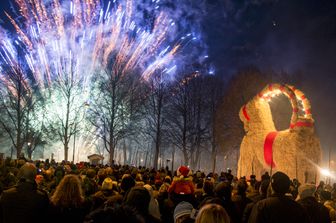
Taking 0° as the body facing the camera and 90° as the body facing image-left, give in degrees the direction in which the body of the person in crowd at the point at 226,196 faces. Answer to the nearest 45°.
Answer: approximately 180°

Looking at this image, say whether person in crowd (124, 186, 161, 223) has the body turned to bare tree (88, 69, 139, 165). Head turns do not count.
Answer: yes

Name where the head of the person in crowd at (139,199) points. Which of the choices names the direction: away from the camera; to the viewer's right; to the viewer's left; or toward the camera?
away from the camera

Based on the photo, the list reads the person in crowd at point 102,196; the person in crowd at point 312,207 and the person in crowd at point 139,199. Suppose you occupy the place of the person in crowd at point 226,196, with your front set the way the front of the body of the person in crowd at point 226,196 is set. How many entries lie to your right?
1

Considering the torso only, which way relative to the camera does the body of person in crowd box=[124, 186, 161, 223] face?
away from the camera

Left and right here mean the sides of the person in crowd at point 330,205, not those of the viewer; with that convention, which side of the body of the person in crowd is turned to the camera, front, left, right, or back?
back

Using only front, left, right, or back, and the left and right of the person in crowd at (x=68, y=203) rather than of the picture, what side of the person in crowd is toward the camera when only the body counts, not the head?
back

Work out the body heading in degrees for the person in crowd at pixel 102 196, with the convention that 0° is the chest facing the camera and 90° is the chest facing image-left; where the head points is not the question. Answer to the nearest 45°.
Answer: approximately 180°

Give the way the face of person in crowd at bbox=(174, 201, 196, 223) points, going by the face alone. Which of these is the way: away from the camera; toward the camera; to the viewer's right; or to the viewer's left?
away from the camera

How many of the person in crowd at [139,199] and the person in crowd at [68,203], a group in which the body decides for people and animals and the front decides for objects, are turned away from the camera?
2

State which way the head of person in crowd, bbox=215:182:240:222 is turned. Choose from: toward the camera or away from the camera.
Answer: away from the camera
